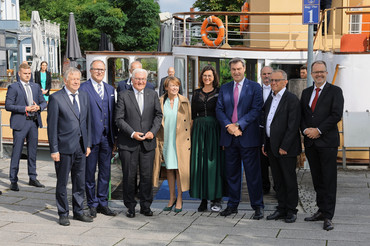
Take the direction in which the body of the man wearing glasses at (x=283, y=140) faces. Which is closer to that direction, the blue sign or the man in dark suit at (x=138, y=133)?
the man in dark suit

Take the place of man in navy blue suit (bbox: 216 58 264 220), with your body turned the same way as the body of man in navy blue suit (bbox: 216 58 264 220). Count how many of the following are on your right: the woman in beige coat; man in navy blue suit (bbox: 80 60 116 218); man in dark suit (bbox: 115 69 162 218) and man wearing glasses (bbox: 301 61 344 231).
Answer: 3

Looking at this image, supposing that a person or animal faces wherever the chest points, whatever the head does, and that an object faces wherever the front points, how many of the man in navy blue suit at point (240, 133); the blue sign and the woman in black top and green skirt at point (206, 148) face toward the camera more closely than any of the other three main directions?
3

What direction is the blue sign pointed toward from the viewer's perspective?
toward the camera

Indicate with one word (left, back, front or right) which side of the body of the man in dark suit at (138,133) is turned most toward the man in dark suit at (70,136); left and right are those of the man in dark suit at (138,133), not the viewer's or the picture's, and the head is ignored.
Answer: right

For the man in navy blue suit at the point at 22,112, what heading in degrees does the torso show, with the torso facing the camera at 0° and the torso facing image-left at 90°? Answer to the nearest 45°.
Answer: approximately 315°

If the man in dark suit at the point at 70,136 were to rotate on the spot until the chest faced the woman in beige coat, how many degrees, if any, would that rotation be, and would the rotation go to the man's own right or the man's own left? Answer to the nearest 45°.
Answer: approximately 45° to the man's own left

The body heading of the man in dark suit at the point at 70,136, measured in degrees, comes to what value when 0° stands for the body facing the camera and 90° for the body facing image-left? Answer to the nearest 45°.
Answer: approximately 315°

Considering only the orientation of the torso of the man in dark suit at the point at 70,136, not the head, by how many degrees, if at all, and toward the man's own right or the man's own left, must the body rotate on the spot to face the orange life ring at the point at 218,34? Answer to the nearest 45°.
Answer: approximately 90° to the man's own left

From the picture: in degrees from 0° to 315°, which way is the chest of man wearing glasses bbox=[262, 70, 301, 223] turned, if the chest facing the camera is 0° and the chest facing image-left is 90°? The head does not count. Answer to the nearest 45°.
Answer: approximately 45°
